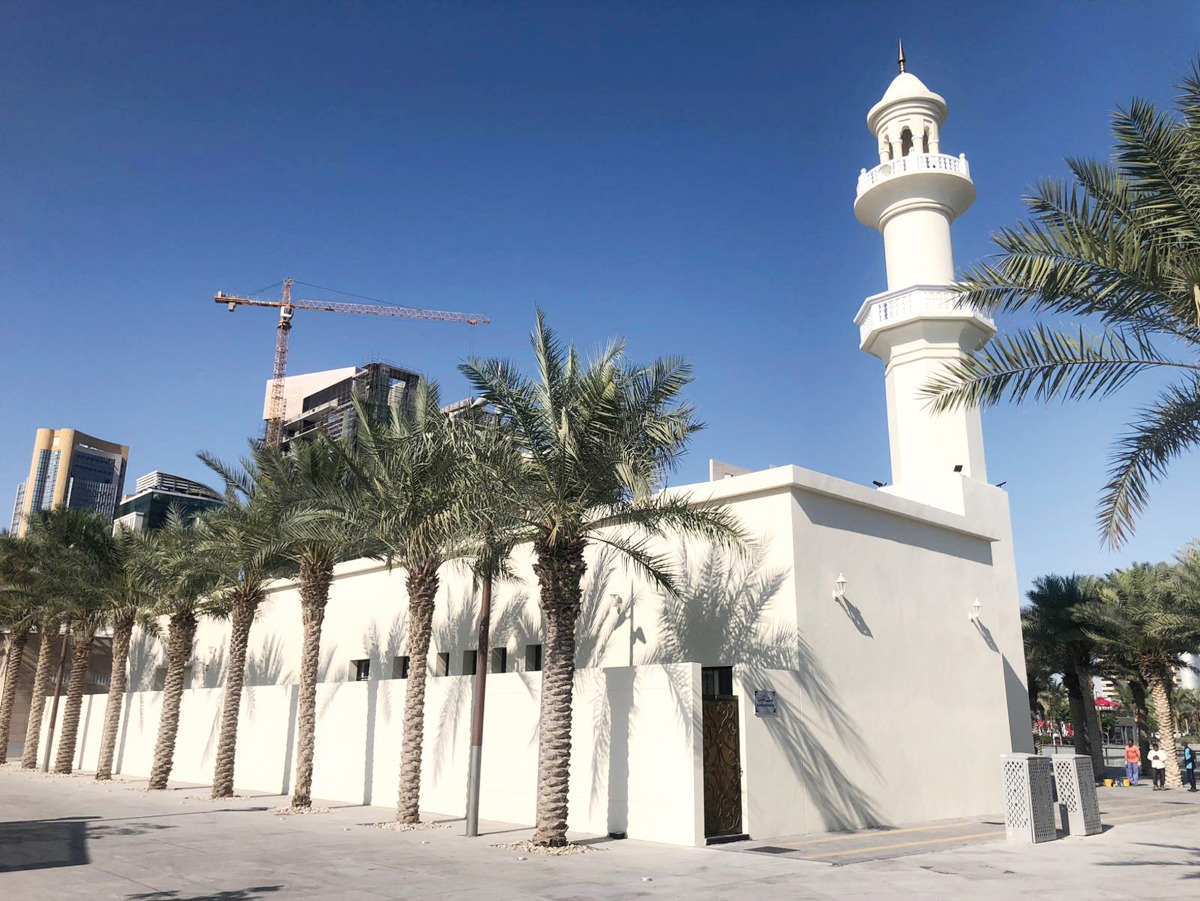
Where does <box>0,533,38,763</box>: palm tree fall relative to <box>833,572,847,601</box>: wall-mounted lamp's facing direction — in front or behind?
behind

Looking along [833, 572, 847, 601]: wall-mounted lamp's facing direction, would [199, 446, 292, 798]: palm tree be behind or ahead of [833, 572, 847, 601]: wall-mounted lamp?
behind

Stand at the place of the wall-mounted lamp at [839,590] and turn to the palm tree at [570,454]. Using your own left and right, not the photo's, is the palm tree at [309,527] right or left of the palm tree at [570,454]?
right

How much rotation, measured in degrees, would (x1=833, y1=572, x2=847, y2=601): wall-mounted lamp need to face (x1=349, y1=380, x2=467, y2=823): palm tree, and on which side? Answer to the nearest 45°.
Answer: approximately 135° to its right

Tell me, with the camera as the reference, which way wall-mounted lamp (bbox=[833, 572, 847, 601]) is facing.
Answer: facing the viewer and to the right of the viewer

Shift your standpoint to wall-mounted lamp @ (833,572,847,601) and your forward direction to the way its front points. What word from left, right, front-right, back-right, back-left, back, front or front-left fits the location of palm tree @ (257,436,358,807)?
back-right

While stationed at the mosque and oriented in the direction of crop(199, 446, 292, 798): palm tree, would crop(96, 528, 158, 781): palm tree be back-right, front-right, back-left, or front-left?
front-right

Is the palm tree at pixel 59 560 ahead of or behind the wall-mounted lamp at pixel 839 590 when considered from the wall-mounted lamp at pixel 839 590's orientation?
behind

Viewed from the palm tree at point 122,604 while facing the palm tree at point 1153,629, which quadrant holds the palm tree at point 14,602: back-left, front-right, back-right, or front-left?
back-left

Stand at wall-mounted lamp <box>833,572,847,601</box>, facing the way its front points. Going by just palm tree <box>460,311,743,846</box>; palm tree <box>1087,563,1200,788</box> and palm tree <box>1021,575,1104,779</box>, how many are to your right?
1

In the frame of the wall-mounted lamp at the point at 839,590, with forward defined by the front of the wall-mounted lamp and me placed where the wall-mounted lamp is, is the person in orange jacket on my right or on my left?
on my left

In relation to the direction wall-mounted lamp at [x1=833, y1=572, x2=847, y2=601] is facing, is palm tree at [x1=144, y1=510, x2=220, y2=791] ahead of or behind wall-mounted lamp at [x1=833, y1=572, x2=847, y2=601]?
behind

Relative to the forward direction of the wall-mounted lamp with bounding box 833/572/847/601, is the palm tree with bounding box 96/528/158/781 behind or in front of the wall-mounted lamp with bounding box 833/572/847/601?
behind
